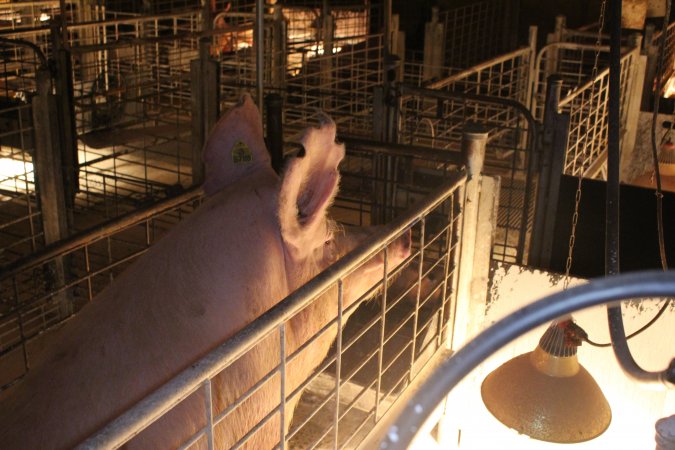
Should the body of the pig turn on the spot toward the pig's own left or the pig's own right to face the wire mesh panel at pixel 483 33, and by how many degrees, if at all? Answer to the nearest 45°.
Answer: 0° — it already faces it

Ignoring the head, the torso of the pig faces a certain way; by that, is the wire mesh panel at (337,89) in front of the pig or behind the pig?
in front

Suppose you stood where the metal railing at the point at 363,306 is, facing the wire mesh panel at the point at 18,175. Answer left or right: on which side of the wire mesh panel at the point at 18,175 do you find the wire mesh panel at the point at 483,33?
right

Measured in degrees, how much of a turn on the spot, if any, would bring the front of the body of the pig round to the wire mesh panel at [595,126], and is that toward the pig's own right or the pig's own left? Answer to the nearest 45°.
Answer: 0° — it already faces it

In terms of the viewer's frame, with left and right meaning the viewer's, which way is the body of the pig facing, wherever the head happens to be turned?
facing away from the viewer and to the right of the viewer

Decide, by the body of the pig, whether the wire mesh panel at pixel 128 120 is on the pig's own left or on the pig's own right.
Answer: on the pig's own left

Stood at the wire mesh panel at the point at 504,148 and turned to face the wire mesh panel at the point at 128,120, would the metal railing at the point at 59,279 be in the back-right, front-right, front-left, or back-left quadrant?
front-left

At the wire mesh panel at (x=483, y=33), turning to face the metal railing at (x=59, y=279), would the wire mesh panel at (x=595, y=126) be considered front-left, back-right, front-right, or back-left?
front-left

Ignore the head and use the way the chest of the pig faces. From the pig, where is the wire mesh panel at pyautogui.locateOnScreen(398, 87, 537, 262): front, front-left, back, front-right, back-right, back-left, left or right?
front
